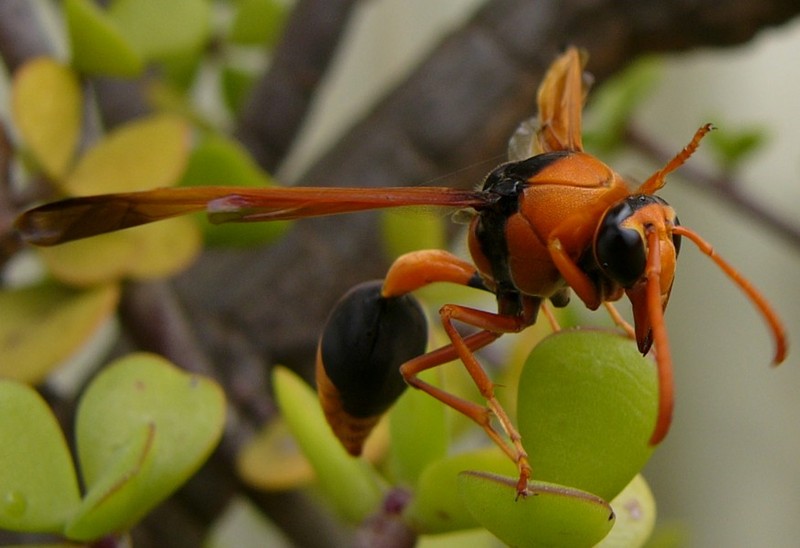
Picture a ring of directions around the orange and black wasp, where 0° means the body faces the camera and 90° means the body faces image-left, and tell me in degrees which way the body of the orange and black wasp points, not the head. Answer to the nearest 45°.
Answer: approximately 315°
